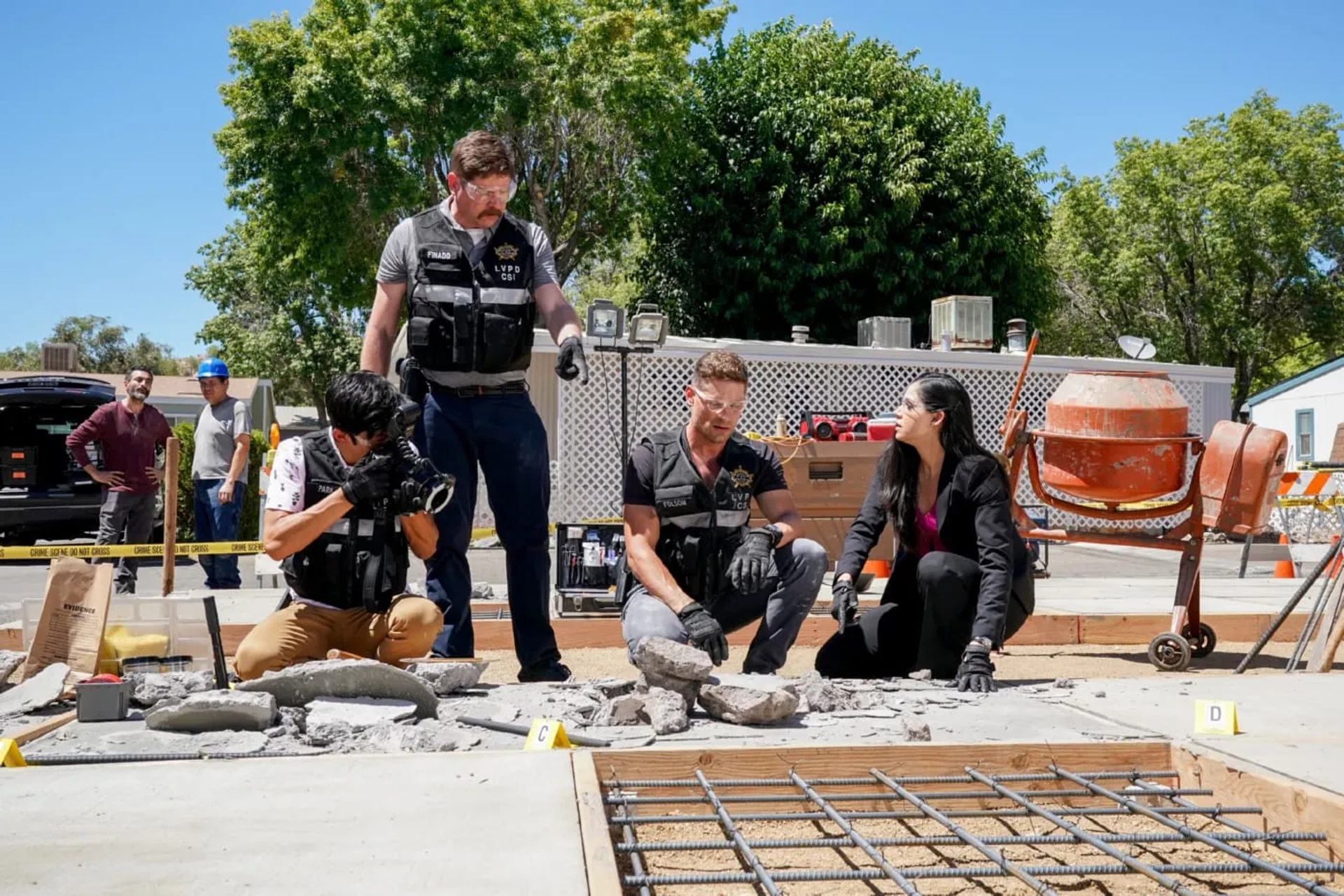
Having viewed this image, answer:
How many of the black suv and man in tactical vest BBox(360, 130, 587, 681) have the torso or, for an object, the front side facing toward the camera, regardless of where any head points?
1

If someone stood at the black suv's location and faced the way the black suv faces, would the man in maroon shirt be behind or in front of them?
behind

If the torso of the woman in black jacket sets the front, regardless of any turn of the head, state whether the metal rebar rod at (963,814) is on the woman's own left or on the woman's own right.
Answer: on the woman's own left

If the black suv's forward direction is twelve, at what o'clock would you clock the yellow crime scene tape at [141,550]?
The yellow crime scene tape is roughly at 6 o'clock from the black suv.

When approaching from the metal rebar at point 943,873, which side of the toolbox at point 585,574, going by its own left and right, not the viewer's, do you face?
front

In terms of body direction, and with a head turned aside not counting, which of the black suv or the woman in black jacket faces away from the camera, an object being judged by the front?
the black suv

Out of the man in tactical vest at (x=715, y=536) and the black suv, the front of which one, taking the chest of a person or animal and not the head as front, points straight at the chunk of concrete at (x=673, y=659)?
the man in tactical vest

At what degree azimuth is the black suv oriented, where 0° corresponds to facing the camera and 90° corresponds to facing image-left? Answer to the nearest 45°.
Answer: approximately 180°

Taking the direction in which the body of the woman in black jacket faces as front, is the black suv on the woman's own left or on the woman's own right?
on the woman's own right

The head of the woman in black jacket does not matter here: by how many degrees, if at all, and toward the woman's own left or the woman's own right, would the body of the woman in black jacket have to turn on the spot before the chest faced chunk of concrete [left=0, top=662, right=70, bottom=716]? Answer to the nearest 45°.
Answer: approximately 45° to the woman's own right

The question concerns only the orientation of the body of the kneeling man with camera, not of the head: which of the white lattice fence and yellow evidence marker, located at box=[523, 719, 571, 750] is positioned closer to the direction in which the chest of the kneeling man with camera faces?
the yellow evidence marker

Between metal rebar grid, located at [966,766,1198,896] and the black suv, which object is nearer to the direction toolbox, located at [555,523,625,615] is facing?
the metal rebar grid

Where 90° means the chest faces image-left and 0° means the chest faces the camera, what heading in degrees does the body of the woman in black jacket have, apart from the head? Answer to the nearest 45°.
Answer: approximately 45°

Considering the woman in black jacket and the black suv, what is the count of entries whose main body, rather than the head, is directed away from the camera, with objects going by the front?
1

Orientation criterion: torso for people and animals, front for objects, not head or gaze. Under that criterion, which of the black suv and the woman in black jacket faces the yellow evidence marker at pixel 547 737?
the woman in black jacket

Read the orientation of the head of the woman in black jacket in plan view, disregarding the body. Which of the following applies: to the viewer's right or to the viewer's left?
to the viewer's left

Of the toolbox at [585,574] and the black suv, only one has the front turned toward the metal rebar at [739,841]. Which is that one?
the toolbox

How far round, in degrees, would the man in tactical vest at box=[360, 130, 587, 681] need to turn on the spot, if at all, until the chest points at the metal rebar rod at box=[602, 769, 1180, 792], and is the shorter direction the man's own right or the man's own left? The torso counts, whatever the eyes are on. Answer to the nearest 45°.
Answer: approximately 45° to the man's own left

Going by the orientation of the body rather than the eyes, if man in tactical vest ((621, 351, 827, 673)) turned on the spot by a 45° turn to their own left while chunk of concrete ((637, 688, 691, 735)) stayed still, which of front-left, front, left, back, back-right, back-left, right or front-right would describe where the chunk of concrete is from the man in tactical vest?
front-right
